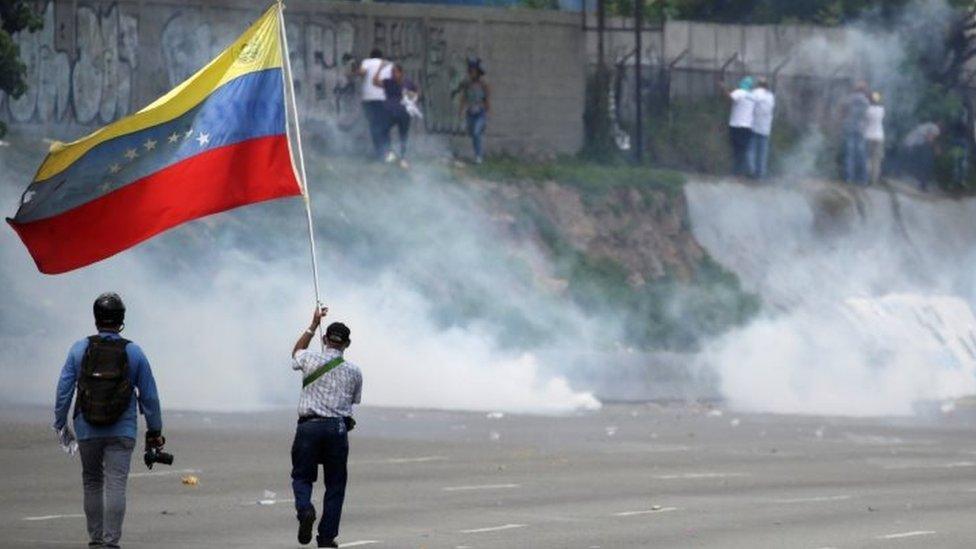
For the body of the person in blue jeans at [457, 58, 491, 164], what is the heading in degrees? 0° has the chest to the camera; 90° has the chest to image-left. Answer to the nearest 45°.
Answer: approximately 0°

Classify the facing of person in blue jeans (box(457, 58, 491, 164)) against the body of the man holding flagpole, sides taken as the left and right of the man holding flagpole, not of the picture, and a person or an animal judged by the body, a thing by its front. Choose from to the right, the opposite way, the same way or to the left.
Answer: the opposite way

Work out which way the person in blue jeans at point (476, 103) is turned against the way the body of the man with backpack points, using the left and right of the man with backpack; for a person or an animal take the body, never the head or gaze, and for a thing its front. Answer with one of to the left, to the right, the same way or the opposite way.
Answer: the opposite way

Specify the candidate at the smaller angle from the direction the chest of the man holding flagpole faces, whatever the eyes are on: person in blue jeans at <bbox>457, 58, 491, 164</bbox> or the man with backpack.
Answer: the person in blue jeans

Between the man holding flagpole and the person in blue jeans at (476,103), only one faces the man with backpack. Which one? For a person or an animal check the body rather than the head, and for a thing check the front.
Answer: the person in blue jeans

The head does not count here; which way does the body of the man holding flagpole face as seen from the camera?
away from the camera

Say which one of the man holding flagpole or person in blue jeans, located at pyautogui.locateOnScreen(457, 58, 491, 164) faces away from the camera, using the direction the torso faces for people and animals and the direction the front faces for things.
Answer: the man holding flagpole

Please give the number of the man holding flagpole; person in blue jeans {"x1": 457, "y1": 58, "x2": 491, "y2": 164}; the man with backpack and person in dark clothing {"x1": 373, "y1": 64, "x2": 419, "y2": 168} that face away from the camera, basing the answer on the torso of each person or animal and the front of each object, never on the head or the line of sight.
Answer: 2

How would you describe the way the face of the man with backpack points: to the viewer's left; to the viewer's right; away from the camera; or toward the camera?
away from the camera

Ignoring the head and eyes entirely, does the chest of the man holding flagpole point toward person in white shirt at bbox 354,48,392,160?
yes

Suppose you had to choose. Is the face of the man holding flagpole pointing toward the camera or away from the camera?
away from the camera

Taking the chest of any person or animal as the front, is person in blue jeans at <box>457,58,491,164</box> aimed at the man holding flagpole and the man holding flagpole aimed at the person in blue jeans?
yes

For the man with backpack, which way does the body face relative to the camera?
away from the camera
